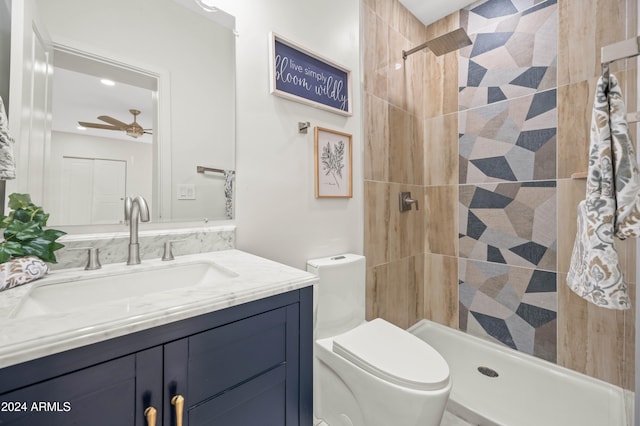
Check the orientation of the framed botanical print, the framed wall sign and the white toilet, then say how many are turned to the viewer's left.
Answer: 0

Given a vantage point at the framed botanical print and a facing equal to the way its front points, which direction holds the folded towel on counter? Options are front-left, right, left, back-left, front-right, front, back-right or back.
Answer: right

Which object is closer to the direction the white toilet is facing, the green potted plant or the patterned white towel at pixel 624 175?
the patterned white towel

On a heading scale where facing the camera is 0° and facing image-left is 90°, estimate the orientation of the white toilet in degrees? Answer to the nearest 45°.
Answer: approximately 315°

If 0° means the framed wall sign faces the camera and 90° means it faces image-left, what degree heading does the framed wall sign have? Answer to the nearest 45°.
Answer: approximately 315°

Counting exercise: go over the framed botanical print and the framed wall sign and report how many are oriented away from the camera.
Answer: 0

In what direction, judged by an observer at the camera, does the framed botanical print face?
facing the viewer and to the right of the viewer

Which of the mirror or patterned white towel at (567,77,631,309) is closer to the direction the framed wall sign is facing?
the patterned white towel

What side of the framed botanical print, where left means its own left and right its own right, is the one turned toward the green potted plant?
right

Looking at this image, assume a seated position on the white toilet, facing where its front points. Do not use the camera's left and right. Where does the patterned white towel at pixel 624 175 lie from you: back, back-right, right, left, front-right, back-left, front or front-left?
front-left

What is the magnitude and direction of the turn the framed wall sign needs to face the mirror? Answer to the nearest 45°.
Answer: approximately 90° to its right

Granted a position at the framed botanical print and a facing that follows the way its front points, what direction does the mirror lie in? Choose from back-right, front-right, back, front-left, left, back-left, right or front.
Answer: right

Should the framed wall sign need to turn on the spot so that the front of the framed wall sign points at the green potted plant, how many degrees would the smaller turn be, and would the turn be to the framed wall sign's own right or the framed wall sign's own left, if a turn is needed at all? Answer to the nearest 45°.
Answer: approximately 90° to the framed wall sign's own right

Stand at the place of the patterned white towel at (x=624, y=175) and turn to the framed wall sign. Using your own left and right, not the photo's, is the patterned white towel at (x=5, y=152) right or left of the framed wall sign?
left
